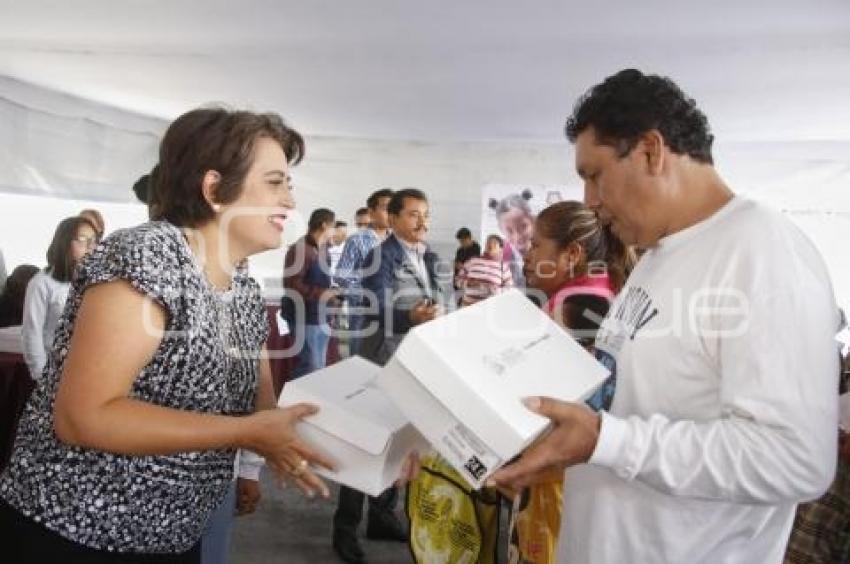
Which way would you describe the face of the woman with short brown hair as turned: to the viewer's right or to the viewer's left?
to the viewer's right

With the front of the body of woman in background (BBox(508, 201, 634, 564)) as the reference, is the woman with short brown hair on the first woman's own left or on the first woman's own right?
on the first woman's own left

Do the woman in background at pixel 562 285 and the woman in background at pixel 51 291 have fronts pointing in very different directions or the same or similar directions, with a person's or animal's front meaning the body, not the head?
very different directions

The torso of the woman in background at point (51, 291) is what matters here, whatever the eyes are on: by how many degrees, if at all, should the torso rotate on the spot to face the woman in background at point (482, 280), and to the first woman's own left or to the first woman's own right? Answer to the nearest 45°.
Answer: approximately 45° to the first woman's own left

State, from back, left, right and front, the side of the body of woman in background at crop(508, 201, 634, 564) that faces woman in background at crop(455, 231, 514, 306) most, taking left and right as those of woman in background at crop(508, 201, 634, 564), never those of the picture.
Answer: right

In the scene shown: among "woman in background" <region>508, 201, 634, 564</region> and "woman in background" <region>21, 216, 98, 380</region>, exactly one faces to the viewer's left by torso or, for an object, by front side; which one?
"woman in background" <region>508, 201, 634, 564</region>

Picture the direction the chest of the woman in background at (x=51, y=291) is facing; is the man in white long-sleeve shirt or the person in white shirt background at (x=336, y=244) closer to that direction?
the man in white long-sleeve shirt

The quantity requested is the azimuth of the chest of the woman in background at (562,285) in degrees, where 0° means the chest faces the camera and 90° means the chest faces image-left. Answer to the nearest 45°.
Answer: approximately 90°
